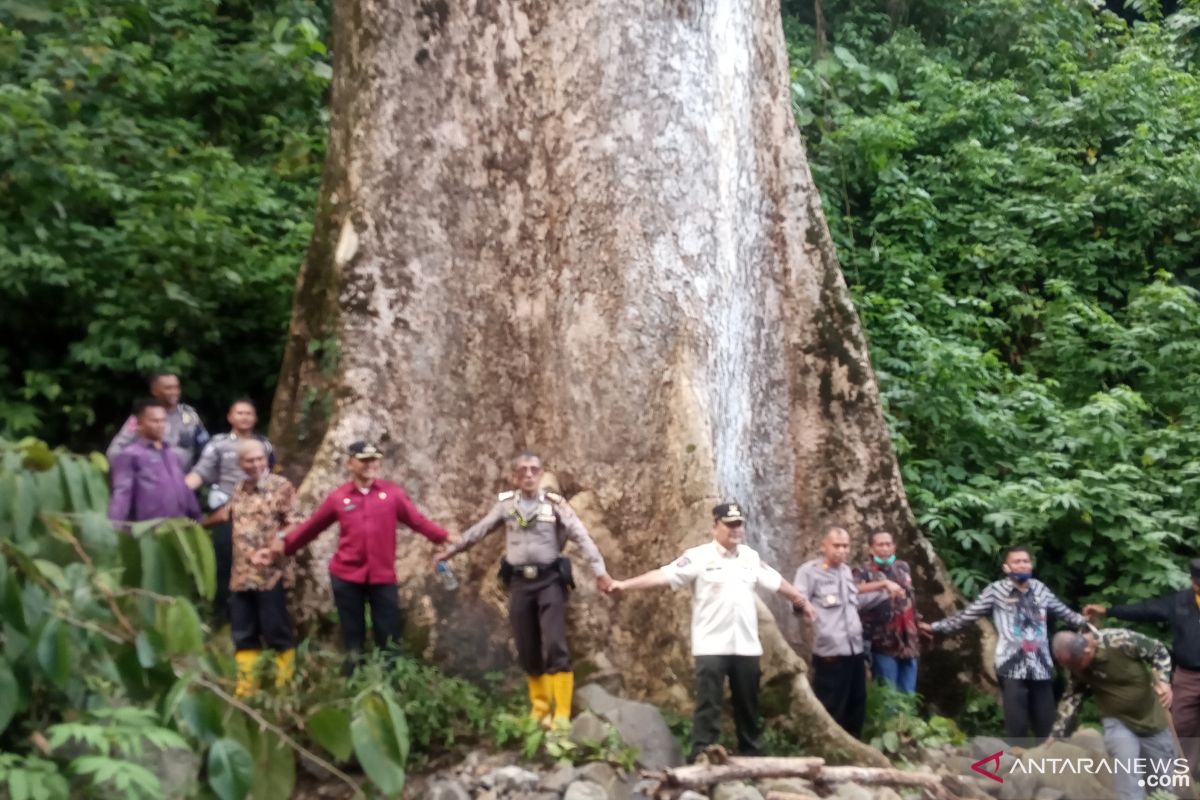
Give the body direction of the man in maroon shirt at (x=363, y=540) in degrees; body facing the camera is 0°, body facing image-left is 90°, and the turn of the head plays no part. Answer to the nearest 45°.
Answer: approximately 0°

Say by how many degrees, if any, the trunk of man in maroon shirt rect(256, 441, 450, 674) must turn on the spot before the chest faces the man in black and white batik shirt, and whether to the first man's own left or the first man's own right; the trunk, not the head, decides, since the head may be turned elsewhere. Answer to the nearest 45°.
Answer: approximately 90° to the first man's own left

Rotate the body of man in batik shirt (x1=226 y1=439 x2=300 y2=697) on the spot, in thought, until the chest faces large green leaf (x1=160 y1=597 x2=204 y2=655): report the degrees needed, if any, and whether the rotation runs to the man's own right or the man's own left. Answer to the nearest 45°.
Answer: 0° — they already face it

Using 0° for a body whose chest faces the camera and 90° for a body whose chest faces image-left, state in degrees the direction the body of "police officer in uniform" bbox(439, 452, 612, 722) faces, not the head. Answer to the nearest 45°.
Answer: approximately 0°

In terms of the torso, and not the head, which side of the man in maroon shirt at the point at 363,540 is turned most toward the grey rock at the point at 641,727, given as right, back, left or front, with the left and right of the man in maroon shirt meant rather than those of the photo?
left
